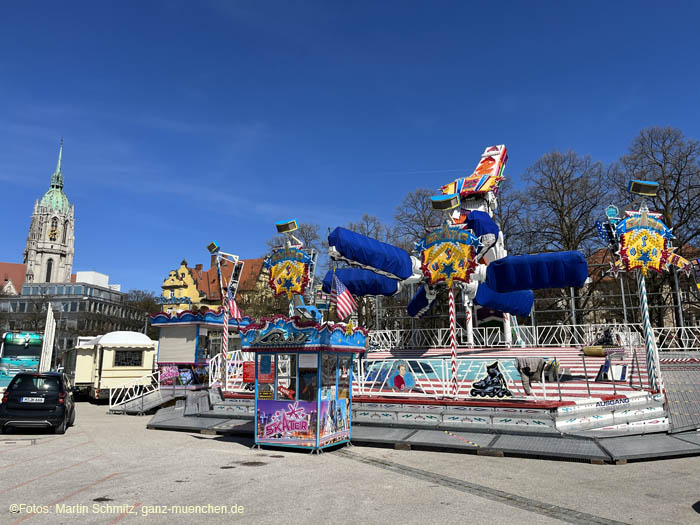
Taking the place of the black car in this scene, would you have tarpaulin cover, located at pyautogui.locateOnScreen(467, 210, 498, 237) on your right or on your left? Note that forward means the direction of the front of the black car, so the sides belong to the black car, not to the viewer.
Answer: on your right

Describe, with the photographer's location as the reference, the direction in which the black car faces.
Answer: facing away from the viewer

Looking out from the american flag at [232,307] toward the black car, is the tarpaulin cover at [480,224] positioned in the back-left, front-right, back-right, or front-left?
back-left

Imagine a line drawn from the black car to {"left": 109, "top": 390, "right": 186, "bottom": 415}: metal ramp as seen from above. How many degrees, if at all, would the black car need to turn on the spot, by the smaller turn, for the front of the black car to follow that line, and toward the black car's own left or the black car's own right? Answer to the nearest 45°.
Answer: approximately 45° to the black car's own right

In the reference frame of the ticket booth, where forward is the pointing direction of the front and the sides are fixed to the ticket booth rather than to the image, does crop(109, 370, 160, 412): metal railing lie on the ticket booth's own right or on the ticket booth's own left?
on the ticket booth's own right

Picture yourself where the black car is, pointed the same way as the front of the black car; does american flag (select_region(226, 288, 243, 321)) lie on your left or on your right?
on your right

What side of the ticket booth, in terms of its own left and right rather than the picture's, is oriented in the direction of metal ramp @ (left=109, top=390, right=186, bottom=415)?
right
